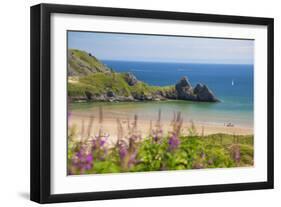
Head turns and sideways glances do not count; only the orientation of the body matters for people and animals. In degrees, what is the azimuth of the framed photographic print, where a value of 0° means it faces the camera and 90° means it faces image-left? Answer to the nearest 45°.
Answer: approximately 315°
